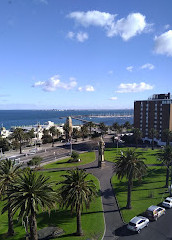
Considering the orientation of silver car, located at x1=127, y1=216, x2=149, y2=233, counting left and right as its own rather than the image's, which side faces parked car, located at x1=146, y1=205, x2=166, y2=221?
front

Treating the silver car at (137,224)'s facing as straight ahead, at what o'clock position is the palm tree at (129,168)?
The palm tree is roughly at 10 o'clock from the silver car.

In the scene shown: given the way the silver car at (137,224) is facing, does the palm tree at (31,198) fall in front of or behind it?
behind

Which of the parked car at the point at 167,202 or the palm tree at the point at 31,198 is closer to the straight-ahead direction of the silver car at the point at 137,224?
the parked car

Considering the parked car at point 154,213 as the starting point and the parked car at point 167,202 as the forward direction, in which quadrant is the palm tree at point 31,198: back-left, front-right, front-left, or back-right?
back-left

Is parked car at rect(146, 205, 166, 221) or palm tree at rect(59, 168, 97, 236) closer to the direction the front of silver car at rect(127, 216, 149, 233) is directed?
the parked car

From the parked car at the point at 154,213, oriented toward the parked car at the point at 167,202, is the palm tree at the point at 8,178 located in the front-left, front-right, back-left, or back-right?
back-left

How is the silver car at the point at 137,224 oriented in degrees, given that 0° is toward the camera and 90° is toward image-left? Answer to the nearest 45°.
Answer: approximately 225°
